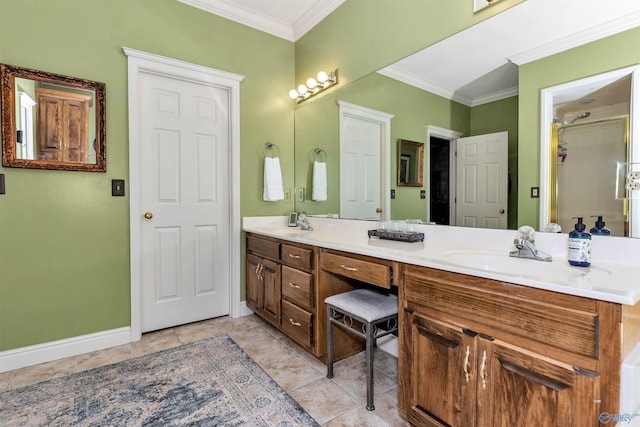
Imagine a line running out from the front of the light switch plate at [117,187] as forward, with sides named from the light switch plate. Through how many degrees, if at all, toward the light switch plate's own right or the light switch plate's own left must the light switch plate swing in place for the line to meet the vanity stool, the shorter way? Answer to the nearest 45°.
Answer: approximately 45° to the light switch plate's own left

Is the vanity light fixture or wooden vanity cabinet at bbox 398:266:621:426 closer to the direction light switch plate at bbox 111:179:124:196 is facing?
the wooden vanity cabinet

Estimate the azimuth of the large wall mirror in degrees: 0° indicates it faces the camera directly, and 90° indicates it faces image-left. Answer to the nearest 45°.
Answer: approximately 45°

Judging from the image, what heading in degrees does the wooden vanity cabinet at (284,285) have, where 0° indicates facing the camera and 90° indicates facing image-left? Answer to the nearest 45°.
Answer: approximately 45°

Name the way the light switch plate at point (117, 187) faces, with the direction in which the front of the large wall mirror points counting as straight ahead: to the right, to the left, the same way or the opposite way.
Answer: to the left

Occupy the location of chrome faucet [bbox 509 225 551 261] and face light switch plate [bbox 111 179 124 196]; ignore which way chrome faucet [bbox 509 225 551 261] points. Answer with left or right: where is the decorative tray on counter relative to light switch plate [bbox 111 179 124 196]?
right

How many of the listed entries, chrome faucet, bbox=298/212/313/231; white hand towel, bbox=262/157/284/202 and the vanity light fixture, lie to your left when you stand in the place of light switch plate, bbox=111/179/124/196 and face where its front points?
3

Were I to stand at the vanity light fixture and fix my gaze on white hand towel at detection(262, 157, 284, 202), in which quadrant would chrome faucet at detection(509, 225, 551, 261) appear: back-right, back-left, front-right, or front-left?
back-left

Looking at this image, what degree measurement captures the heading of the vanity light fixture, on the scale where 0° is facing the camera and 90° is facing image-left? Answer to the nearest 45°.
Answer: approximately 45°
